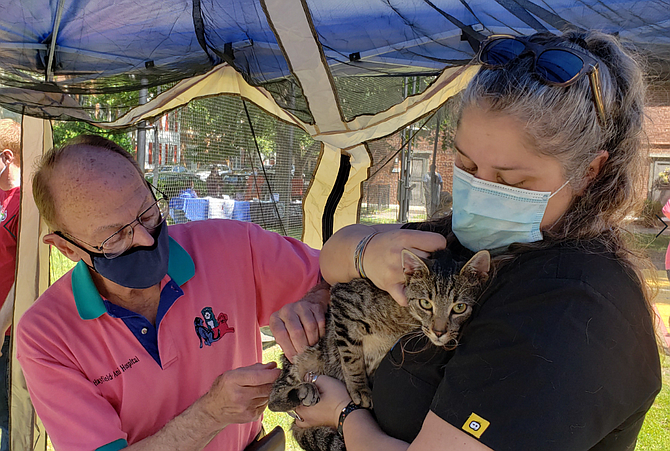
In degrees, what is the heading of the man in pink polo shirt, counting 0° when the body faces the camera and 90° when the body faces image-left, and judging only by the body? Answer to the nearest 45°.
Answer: approximately 315°

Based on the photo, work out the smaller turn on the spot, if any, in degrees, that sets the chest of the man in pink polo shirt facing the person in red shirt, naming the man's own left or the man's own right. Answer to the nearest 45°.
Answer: approximately 180°

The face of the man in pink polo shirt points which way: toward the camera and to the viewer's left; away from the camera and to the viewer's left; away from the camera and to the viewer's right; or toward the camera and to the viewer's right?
toward the camera and to the viewer's right

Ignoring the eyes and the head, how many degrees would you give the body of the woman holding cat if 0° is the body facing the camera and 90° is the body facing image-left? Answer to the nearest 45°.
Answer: approximately 45°

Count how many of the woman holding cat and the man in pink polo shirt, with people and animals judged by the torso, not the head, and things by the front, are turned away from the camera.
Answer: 0

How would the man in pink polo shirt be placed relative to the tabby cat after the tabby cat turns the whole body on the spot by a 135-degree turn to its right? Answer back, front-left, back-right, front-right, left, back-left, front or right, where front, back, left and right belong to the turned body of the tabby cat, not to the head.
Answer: front

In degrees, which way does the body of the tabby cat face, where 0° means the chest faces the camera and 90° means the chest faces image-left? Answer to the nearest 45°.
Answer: approximately 315°

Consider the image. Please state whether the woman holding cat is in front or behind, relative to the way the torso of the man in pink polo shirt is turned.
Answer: in front
